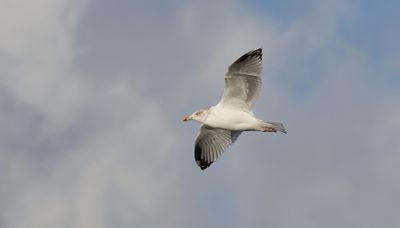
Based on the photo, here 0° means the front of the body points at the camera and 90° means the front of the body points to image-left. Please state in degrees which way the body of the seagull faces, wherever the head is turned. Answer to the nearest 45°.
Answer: approximately 90°
